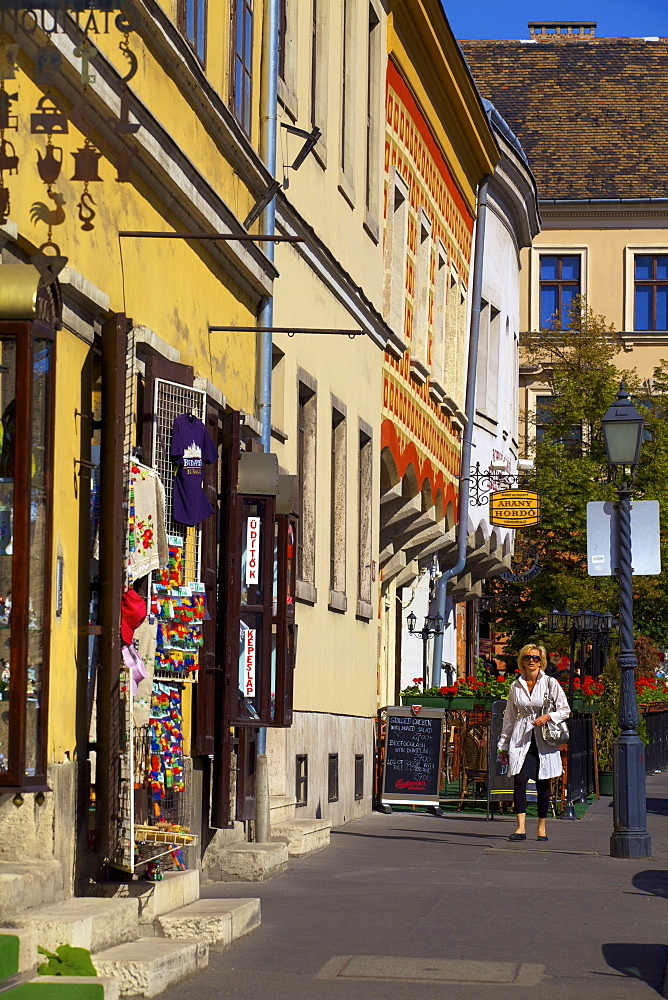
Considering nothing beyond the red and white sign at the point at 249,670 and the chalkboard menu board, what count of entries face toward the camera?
2

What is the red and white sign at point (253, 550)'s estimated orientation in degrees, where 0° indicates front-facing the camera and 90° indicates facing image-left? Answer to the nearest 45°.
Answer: approximately 0°

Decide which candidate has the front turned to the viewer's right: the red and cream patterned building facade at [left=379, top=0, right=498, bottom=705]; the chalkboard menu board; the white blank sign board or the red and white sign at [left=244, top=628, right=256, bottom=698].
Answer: the red and cream patterned building facade

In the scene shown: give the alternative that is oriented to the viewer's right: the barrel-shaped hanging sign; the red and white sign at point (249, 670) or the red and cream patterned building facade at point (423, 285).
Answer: the red and cream patterned building facade

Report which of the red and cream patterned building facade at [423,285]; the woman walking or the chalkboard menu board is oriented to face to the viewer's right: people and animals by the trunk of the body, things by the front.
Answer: the red and cream patterned building facade

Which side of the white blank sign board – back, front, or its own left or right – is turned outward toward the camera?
back

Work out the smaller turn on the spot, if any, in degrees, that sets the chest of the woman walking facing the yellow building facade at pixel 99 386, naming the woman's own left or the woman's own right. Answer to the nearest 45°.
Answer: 0° — they already face it

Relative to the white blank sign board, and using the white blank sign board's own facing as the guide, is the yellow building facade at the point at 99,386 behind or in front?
behind
